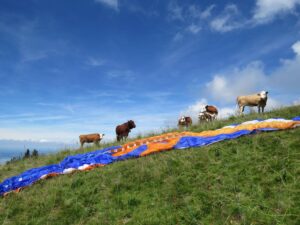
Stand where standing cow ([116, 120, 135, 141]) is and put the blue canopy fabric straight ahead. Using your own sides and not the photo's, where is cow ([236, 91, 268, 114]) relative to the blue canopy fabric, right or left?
left

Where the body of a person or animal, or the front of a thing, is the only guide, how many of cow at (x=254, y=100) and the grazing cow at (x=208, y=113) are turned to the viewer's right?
1

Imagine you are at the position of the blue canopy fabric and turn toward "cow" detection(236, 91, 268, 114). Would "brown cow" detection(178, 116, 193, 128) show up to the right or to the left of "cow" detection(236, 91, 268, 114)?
left

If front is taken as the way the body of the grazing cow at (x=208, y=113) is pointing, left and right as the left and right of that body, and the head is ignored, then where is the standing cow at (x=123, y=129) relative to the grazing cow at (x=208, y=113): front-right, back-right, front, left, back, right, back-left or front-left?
front-right
